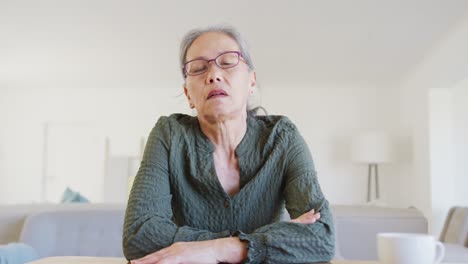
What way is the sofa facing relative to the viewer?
toward the camera

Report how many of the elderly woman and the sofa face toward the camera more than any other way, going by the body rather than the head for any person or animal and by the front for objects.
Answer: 2

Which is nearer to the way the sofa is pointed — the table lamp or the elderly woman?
the elderly woman

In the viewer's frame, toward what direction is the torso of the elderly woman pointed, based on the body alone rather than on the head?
toward the camera

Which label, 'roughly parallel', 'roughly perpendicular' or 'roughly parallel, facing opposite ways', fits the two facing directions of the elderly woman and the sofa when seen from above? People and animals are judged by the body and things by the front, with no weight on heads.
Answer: roughly parallel

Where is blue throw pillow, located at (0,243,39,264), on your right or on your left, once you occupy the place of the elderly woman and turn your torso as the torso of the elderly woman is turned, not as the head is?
on your right

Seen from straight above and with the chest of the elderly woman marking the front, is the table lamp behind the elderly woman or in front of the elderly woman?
behind
